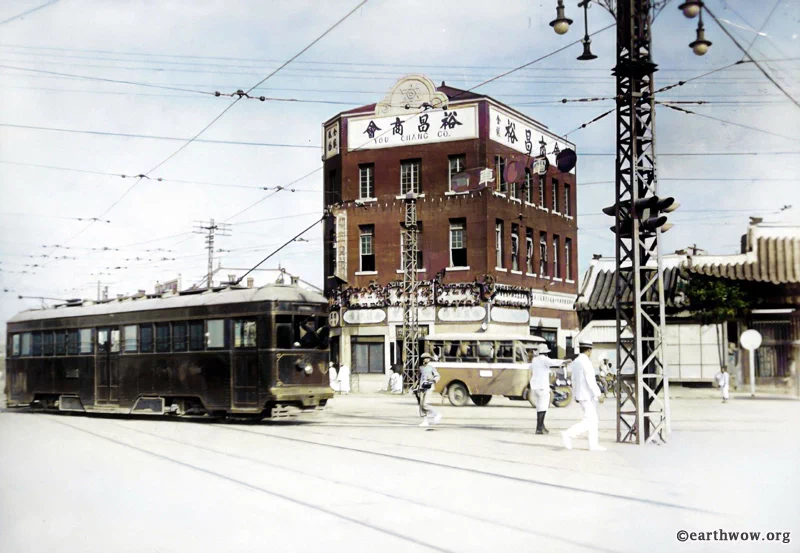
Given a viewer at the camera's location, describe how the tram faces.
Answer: facing the viewer and to the right of the viewer

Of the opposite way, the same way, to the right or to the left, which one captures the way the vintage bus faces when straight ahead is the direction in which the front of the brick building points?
to the left

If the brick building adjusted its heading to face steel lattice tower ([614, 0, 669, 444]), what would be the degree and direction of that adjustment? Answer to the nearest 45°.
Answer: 0° — it already faces it

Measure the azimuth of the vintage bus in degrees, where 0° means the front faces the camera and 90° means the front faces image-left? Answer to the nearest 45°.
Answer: approximately 270°

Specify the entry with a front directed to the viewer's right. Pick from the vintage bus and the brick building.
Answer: the vintage bus

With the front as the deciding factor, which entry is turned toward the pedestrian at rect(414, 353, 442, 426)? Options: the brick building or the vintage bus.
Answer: the brick building

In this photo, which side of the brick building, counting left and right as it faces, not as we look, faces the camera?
front

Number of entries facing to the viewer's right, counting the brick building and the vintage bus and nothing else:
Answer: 1

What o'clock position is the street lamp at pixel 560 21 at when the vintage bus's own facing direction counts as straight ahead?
The street lamp is roughly at 3 o'clock from the vintage bus.
